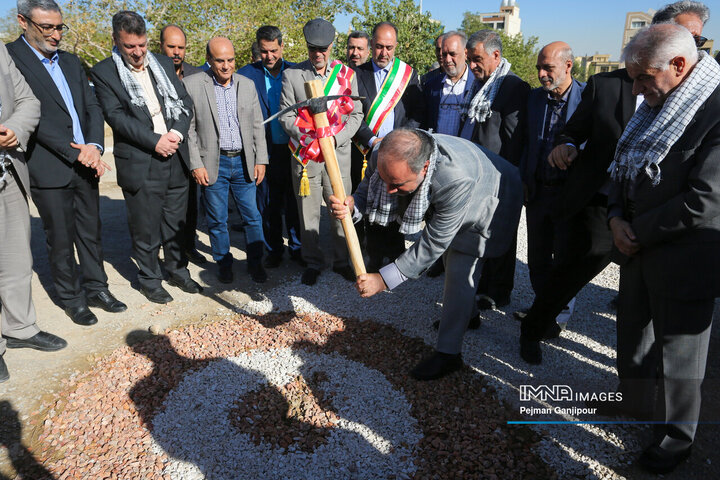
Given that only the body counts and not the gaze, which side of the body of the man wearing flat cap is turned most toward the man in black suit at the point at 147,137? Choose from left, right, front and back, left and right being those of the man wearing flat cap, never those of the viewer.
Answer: right

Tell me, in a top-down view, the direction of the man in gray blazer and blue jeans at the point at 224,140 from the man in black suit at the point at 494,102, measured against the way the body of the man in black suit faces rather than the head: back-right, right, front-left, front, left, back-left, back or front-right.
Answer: front-right

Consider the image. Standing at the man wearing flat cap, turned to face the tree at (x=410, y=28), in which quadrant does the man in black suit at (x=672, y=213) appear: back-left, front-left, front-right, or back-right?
back-right

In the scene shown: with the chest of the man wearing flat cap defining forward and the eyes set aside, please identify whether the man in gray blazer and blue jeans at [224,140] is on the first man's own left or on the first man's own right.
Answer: on the first man's own right

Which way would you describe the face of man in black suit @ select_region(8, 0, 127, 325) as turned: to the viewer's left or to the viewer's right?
to the viewer's right

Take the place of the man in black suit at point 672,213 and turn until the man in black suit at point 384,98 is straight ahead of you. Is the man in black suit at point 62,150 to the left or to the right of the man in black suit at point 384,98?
left

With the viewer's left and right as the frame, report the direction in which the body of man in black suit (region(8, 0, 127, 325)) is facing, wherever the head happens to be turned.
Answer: facing the viewer and to the right of the viewer

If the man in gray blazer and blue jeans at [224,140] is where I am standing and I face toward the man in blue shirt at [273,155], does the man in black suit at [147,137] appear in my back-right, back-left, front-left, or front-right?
back-left

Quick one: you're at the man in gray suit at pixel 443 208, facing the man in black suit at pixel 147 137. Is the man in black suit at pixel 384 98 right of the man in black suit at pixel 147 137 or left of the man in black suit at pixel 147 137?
right

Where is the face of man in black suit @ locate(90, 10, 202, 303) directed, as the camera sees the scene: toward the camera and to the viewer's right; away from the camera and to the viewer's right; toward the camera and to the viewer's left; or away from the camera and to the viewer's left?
toward the camera and to the viewer's right

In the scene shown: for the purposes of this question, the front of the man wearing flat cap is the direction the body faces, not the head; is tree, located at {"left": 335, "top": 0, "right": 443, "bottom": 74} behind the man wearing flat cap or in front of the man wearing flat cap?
behind

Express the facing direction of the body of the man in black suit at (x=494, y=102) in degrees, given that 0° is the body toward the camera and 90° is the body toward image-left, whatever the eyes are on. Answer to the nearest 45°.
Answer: approximately 45°

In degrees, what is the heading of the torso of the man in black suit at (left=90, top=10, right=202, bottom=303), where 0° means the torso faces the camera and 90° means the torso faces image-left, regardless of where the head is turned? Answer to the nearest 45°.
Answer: approximately 315°

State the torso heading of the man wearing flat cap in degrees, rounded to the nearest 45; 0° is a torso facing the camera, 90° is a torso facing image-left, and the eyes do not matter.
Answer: approximately 0°
